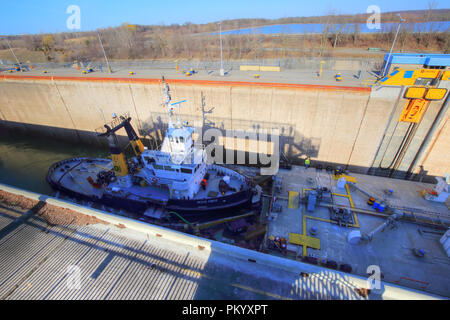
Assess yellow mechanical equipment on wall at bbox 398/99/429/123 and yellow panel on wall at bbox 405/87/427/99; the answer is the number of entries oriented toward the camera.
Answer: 2

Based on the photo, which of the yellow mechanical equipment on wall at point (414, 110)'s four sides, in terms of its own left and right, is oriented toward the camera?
front

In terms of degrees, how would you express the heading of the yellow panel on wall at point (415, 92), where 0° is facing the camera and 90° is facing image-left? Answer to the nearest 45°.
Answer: approximately 0°
